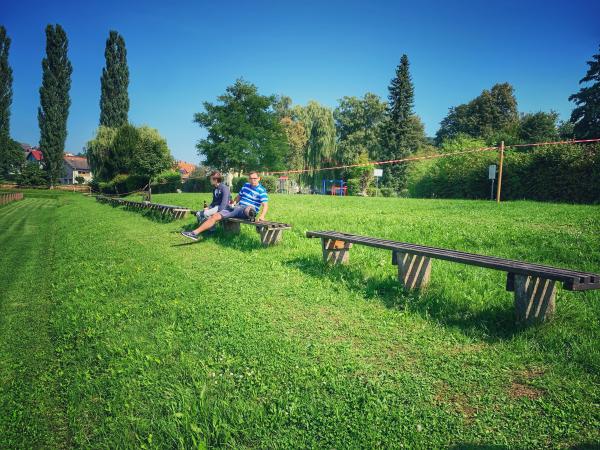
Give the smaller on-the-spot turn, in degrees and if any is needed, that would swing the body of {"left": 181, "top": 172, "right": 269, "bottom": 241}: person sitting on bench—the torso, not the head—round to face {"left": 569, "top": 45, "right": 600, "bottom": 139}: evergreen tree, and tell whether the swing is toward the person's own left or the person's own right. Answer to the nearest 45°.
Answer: approximately 180°

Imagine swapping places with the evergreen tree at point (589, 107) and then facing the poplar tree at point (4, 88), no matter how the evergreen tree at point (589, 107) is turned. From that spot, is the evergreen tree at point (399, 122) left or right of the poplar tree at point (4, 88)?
right

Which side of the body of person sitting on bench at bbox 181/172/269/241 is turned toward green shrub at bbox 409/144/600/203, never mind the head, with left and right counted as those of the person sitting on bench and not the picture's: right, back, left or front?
back

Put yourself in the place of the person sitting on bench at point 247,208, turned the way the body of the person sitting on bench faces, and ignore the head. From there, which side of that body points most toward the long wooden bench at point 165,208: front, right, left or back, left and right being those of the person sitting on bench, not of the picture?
right

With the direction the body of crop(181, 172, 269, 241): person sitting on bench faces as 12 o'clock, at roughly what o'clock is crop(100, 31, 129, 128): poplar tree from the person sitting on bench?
The poplar tree is roughly at 4 o'clock from the person sitting on bench.

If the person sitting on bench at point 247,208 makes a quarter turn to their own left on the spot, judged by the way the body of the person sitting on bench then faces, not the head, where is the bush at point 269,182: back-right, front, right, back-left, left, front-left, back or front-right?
back-left

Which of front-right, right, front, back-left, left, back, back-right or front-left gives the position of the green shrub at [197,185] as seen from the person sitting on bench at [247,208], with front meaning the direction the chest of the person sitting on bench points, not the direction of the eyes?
back-right

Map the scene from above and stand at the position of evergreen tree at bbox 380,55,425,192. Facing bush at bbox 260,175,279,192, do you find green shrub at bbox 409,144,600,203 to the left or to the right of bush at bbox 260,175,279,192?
left

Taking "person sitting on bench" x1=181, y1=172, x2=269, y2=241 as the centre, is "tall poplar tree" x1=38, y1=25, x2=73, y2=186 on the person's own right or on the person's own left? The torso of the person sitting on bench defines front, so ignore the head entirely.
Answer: on the person's own right

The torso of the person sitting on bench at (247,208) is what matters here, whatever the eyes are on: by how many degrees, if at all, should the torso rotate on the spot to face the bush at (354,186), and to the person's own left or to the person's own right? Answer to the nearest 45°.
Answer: approximately 180°

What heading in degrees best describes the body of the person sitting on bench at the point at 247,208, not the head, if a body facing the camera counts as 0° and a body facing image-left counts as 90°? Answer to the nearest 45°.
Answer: approximately 45°
